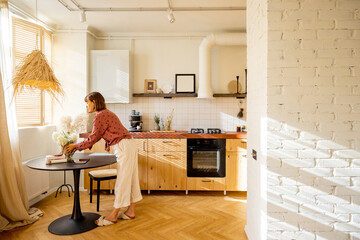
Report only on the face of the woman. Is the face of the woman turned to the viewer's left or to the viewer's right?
to the viewer's left

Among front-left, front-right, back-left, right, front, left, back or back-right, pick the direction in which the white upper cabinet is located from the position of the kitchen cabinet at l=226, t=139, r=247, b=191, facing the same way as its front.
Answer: right

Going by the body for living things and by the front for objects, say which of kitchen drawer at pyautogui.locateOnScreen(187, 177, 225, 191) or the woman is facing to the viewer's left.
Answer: the woman

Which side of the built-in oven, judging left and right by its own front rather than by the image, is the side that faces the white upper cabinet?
right

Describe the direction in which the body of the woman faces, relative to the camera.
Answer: to the viewer's left

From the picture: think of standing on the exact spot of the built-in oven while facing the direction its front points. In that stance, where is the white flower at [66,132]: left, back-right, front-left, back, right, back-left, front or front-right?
front-right

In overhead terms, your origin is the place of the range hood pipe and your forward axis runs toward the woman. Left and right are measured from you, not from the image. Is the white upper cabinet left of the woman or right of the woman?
right

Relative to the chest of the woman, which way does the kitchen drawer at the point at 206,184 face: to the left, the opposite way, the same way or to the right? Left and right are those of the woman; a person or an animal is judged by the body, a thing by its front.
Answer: to the left

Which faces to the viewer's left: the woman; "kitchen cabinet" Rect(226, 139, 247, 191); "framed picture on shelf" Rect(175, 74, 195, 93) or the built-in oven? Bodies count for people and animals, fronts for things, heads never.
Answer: the woman

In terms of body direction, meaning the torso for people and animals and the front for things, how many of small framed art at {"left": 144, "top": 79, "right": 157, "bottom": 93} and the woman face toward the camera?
1

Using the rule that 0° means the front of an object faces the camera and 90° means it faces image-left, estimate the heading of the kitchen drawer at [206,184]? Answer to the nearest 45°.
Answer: approximately 0°
